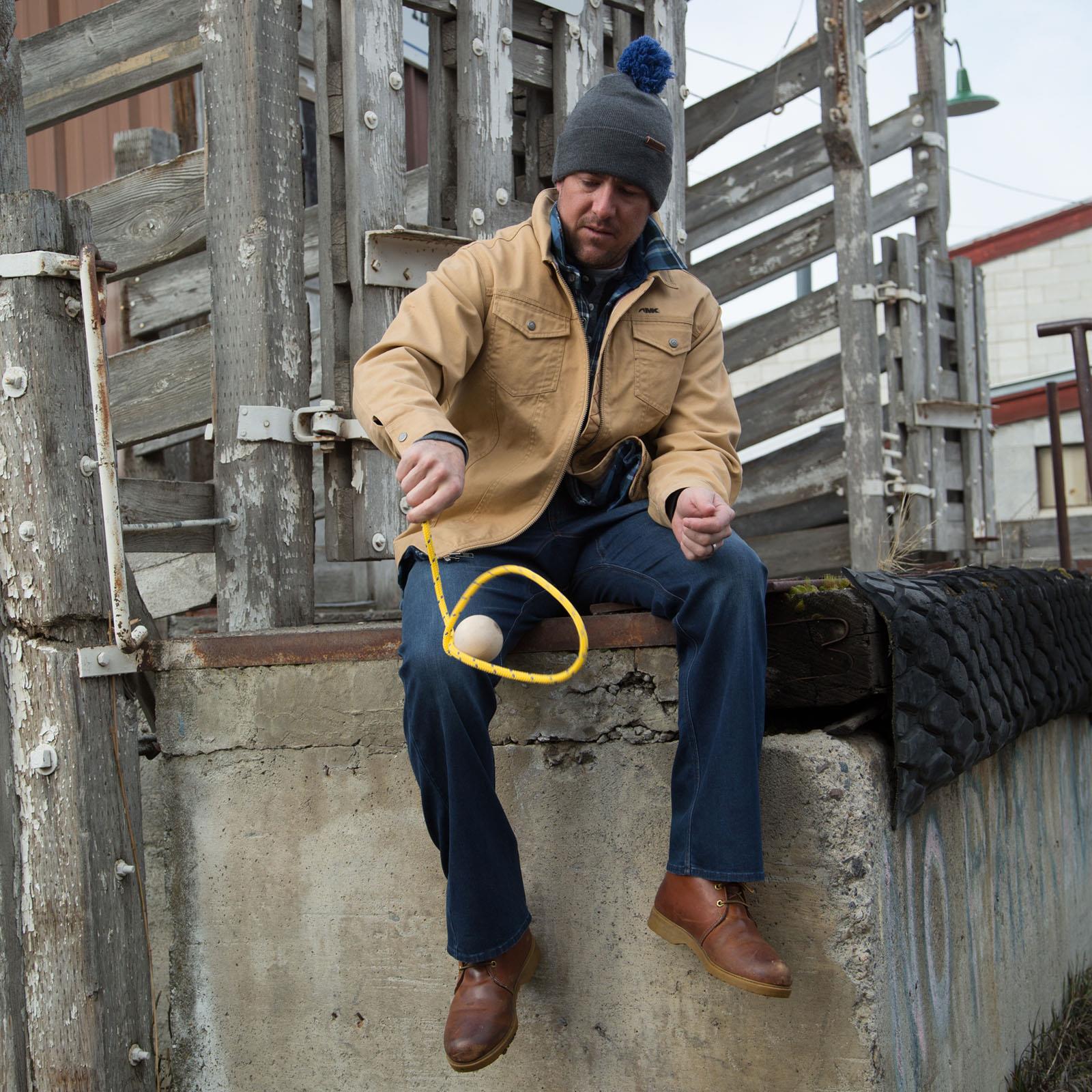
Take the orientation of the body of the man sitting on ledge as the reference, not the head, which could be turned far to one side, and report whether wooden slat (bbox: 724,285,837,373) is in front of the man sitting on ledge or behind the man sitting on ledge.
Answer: behind

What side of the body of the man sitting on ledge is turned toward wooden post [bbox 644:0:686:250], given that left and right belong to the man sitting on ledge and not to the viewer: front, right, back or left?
back

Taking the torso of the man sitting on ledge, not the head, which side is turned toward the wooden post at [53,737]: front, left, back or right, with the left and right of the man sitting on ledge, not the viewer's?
right

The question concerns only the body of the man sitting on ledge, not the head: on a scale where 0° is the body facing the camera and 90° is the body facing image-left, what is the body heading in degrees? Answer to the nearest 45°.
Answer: approximately 0°

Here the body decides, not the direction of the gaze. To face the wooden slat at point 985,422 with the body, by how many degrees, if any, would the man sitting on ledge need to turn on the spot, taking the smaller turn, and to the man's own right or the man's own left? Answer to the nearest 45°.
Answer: approximately 135° to the man's own left

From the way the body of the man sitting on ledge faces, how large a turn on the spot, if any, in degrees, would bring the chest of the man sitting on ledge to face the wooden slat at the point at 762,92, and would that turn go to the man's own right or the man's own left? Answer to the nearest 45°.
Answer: approximately 180°

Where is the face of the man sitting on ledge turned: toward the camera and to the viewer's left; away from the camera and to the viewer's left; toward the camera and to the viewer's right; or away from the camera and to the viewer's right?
toward the camera and to the viewer's left

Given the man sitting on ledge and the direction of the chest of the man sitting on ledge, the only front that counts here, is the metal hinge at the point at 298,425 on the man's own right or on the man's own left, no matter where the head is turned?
on the man's own right

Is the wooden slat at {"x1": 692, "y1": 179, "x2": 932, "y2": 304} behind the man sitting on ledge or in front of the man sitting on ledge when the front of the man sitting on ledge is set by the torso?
behind

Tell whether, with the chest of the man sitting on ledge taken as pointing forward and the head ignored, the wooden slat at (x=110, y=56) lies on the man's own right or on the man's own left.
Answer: on the man's own right

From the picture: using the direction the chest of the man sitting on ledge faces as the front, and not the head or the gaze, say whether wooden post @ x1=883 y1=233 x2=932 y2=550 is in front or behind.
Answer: behind

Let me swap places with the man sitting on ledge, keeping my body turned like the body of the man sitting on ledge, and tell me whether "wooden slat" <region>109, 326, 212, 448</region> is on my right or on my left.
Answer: on my right
